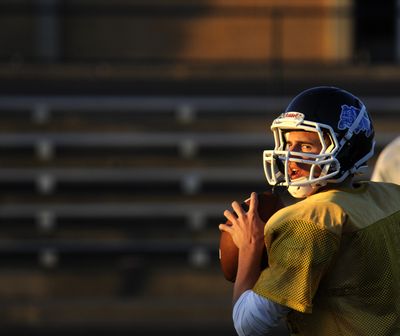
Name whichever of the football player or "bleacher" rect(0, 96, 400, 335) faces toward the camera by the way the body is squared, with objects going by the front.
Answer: the bleacher

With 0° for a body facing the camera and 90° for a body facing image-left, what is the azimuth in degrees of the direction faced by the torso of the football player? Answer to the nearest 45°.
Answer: approximately 135°

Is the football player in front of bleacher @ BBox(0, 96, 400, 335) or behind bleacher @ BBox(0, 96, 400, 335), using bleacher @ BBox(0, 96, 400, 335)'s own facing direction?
in front

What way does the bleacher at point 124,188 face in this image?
toward the camera

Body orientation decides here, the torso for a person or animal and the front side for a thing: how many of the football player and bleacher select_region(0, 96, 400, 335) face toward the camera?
1

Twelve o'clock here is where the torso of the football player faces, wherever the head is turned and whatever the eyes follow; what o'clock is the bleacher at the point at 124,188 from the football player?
The bleacher is roughly at 1 o'clock from the football player.

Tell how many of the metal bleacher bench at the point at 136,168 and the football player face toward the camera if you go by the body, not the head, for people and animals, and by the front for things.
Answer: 1

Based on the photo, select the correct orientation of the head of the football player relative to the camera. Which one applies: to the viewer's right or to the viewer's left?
to the viewer's left

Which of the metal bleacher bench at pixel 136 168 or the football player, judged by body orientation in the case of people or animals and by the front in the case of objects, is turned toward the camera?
the metal bleacher bench

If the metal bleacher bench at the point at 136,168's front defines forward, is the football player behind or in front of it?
in front
